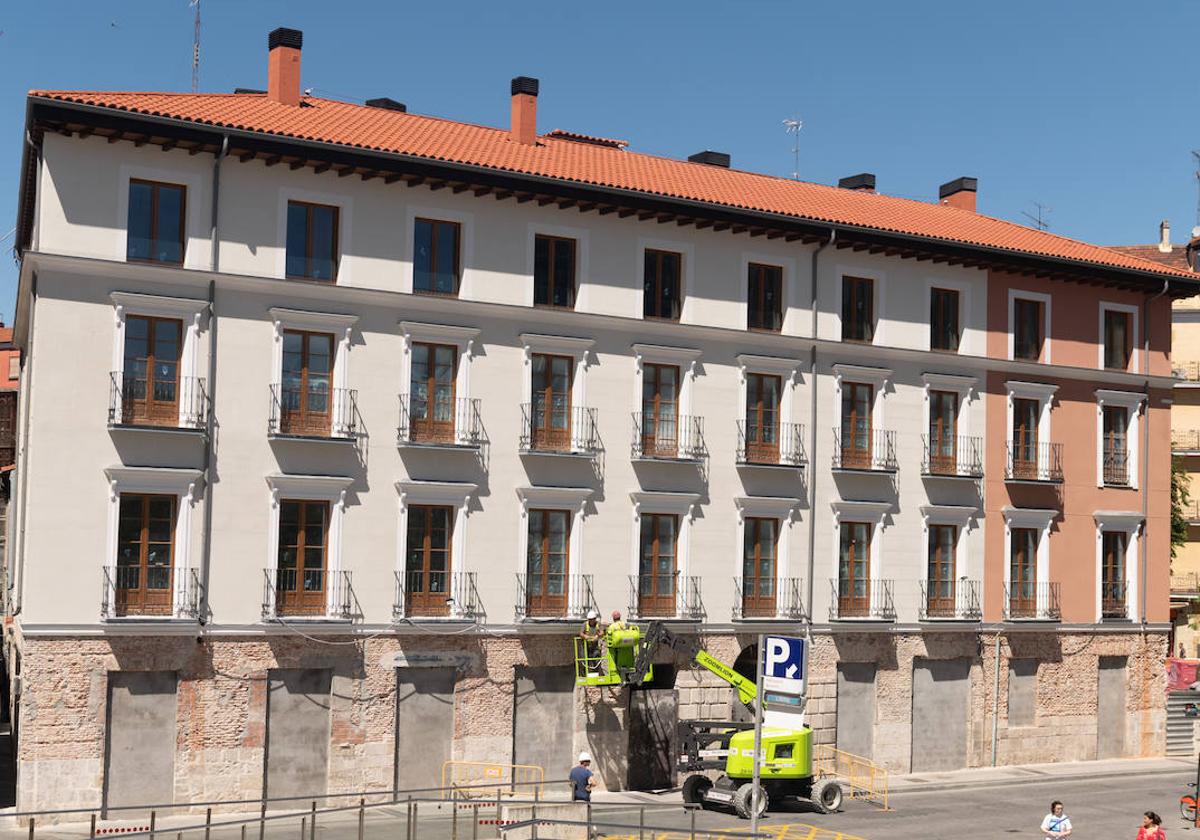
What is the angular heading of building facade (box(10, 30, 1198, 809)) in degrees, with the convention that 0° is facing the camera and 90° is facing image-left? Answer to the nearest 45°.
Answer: approximately 315°

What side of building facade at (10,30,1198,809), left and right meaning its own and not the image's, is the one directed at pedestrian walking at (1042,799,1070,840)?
front

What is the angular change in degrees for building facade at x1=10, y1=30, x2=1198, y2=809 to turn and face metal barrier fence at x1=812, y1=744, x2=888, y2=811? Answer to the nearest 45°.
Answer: approximately 90° to its left

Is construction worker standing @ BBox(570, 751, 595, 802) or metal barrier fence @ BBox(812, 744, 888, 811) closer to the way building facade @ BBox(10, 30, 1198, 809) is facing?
the construction worker standing

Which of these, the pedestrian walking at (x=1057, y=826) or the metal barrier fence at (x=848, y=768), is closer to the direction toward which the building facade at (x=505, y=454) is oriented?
the pedestrian walking
